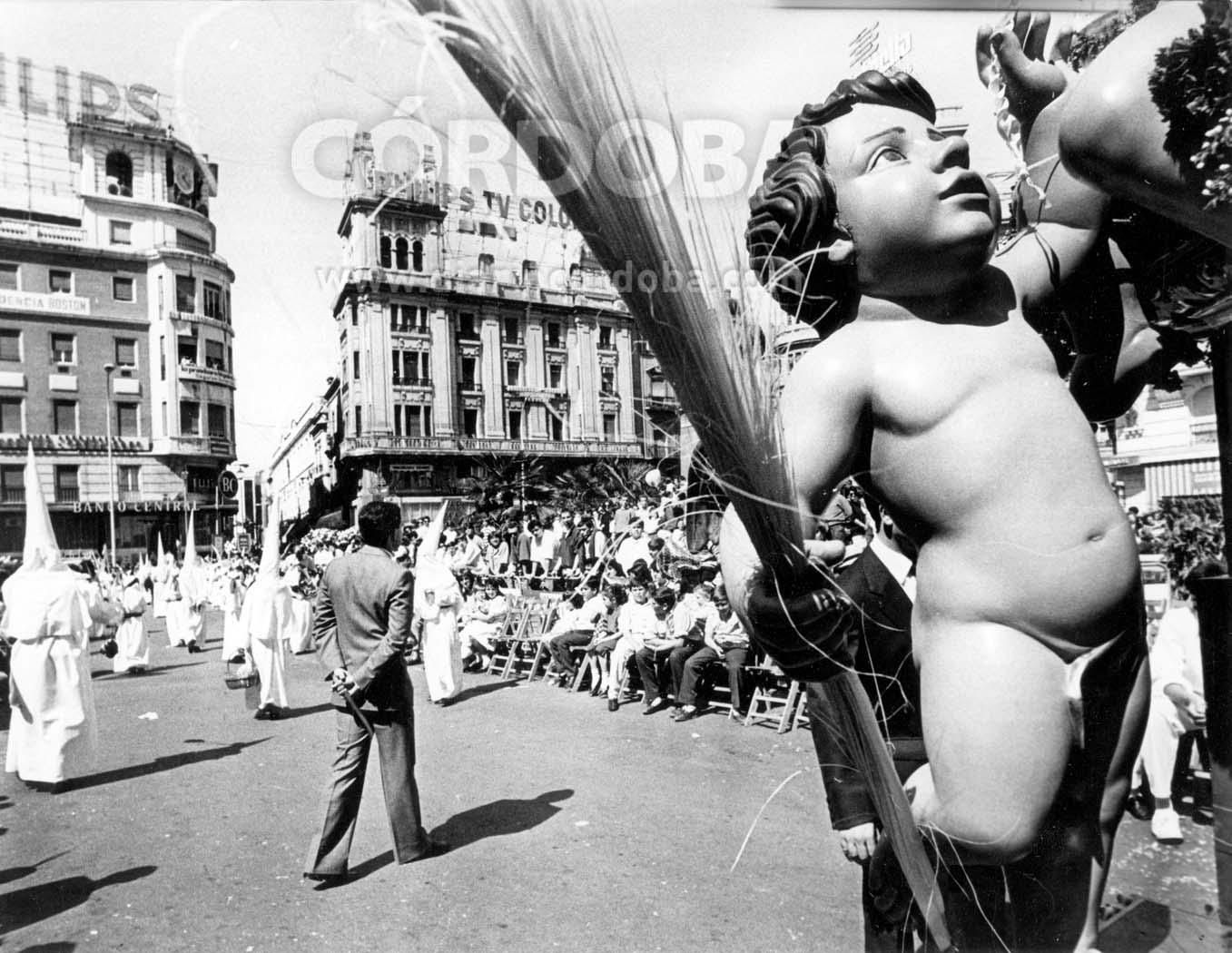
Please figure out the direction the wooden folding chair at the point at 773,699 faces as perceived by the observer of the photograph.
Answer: facing the viewer and to the left of the viewer

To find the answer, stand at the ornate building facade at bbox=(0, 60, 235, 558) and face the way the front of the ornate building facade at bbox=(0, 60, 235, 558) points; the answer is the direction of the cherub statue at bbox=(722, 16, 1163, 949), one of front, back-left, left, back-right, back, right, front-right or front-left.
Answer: front-right

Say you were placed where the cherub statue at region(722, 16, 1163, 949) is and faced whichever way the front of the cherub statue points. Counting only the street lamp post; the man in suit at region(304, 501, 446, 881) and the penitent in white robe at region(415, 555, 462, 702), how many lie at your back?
3

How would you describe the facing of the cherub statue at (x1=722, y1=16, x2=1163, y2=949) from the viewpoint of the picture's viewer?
facing the viewer and to the right of the viewer

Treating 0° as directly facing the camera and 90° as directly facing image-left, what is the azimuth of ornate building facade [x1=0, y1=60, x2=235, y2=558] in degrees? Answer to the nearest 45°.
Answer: approximately 315°

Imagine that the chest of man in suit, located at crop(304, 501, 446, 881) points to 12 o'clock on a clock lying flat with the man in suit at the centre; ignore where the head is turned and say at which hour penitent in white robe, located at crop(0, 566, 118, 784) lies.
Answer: The penitent in white robe is roughly at 9 o'clock from the man in suit.

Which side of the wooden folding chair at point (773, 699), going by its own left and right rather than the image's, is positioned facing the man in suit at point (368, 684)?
front

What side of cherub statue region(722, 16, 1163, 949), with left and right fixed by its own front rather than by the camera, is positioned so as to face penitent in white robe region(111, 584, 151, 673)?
back
